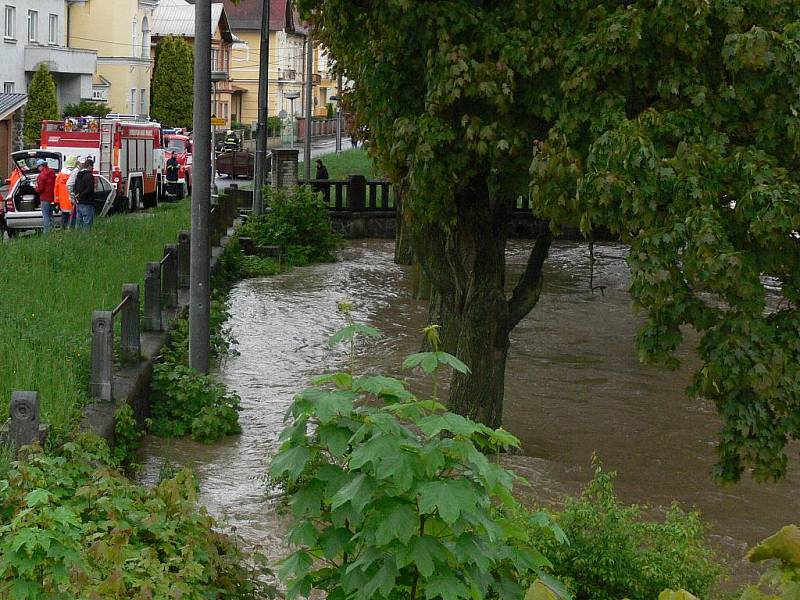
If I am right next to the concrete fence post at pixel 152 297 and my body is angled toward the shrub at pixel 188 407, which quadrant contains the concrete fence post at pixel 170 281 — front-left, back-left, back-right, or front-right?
back-left

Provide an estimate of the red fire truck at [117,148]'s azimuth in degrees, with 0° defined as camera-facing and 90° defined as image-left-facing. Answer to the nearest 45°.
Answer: approximately 225°

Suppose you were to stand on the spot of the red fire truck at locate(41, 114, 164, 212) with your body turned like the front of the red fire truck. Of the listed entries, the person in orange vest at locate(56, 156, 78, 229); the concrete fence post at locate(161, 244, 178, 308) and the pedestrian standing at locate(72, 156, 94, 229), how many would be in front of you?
0

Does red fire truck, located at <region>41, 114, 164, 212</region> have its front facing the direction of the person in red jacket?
no

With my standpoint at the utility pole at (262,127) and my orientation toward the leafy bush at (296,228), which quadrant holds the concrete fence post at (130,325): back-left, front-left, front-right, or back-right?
front-right

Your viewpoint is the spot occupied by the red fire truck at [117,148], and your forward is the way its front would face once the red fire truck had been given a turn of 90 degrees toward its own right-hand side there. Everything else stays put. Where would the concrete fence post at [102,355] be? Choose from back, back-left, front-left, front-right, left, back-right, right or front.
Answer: front-right

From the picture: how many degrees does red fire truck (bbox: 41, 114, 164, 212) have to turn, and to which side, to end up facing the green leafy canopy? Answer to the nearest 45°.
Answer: approximately 135° to its right

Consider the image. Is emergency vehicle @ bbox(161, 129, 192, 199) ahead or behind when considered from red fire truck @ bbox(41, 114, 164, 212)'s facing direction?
ahead

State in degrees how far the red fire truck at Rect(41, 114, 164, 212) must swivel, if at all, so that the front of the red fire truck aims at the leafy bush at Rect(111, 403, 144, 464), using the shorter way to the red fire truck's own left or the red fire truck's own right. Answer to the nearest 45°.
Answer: approximately 135° to the red fire truck's own right

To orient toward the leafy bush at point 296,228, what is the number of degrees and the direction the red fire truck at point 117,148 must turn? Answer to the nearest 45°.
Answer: approximately 90° to its right
